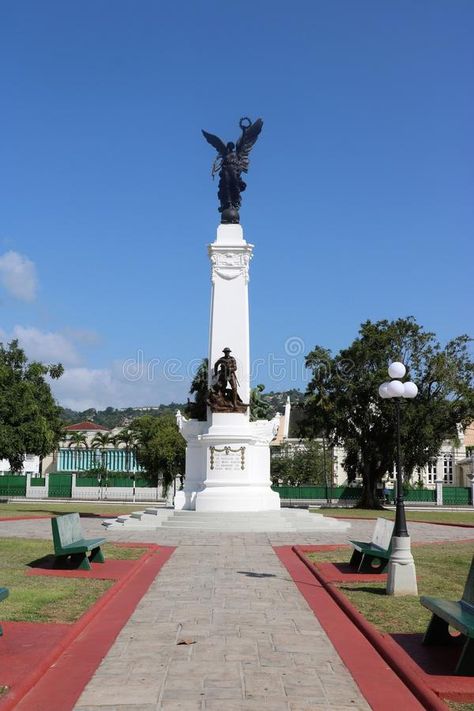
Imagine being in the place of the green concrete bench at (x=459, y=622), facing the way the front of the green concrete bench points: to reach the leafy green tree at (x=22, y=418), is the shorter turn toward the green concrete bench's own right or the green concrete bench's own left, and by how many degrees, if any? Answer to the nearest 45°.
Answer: approximately 45° to the green concrete bench's own right

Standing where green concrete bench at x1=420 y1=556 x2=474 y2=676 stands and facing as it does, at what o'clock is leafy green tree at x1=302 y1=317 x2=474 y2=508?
The leafy green tree is roughly at 3 o'clock from the green concrete bench.

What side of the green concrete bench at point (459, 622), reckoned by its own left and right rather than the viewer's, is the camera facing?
left

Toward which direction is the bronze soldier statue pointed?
toward the camera

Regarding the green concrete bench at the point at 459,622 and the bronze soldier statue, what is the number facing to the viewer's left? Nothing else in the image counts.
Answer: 1

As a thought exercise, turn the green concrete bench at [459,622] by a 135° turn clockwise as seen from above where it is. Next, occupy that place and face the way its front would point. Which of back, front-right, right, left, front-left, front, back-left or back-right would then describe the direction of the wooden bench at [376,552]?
front-left

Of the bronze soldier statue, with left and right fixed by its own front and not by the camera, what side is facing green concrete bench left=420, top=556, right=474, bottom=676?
front

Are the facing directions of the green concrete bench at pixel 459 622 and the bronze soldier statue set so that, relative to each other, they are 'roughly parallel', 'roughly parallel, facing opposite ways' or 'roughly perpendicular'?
roughly perpendicular

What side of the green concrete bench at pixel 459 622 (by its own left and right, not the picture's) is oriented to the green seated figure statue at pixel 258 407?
right

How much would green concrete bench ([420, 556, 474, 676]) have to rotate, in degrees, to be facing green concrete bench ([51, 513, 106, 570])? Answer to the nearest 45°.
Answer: approximately 45° to its right
